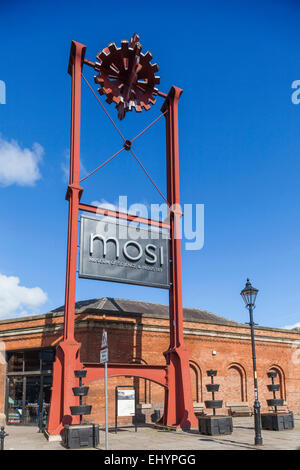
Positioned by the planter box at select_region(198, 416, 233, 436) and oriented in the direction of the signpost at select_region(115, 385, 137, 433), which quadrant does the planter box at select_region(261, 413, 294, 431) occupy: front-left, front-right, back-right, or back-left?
back-right

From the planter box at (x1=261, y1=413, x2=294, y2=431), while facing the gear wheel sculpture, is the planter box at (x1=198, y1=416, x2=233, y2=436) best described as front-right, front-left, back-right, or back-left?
front-left

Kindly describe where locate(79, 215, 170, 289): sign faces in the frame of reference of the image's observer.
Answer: facing the viewer and to the right of the viewer

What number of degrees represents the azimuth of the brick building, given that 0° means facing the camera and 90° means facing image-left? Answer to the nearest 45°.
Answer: approximately 45°

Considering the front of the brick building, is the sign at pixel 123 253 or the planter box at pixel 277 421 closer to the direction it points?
the sign

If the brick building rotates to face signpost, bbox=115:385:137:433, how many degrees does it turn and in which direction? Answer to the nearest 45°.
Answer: approximately 45° to its left

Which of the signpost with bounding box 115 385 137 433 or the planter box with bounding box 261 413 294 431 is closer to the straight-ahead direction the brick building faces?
the signpost

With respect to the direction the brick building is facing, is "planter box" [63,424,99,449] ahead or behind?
ahead

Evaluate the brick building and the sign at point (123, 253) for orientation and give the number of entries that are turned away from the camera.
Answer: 0
